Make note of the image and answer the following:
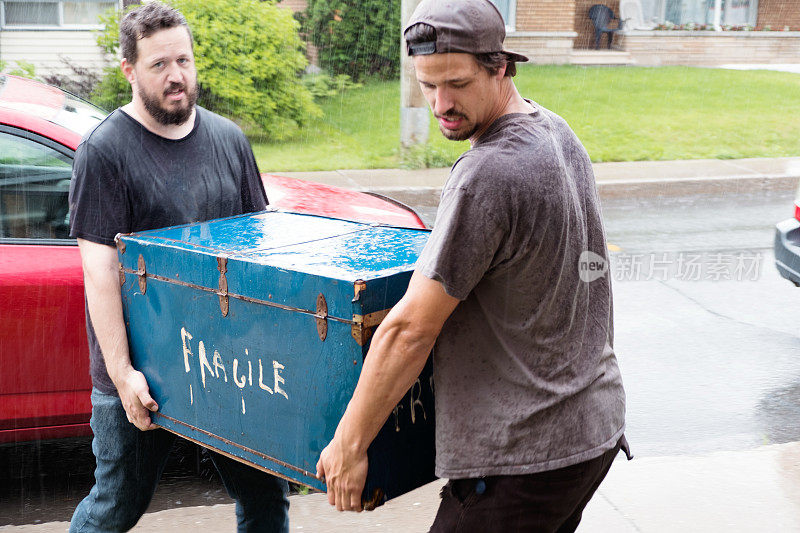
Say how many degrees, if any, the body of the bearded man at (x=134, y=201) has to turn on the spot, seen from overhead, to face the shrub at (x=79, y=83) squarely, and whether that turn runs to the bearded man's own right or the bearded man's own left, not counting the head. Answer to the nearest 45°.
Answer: approximately 135° to the bearded man's own left

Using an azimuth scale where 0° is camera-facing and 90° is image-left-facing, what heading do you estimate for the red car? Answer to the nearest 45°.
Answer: approximately 270°

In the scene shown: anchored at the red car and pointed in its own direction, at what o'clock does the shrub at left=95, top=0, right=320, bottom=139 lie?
The shrub is roughly at 9 o'clock from the red car.

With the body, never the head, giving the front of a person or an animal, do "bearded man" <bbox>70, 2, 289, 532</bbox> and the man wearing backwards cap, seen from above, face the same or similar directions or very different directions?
very different directions

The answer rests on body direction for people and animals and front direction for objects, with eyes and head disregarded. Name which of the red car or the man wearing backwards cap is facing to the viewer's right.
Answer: the red car

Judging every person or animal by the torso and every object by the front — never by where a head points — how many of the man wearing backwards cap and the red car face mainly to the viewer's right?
1

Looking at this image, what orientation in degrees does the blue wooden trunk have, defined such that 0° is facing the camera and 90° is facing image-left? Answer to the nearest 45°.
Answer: approximately 45°

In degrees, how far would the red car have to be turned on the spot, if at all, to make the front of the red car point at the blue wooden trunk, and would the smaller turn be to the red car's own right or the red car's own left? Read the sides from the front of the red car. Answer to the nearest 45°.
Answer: approximately 45° to the red car's own right

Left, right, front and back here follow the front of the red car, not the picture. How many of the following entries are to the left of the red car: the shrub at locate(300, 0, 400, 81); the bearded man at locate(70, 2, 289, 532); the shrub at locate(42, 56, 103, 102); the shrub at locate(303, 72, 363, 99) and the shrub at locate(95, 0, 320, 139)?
4
